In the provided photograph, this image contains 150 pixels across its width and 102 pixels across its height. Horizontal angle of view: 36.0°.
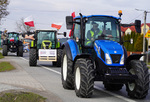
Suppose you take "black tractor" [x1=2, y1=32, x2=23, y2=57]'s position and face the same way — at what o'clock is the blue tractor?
The blue tractor is roughly at 12 o'clock from the black tractor.

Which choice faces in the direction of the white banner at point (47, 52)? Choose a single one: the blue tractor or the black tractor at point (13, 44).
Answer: the black tractor

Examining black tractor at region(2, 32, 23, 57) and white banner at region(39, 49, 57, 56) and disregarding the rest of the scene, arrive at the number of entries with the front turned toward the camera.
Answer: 2

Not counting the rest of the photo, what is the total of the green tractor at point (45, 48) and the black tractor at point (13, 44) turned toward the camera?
2

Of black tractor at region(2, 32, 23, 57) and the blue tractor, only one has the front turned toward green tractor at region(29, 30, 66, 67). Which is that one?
black tractor at region(2, 32, 23, 57)

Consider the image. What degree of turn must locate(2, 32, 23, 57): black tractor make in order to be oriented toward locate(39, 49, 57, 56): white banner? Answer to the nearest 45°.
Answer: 0° — it already faces it
